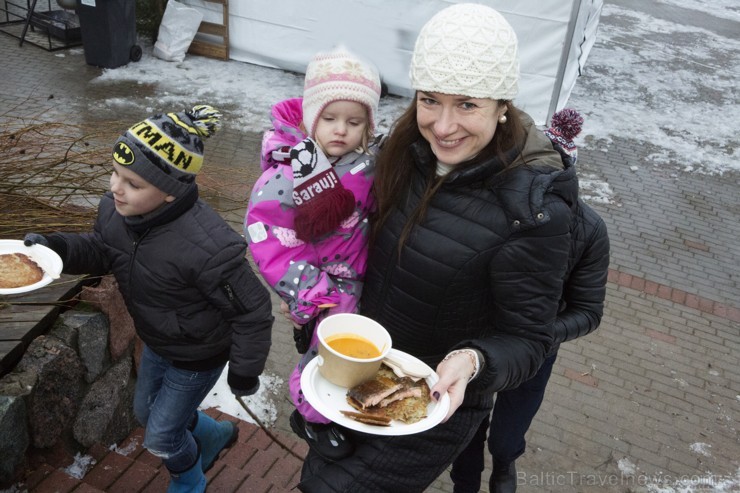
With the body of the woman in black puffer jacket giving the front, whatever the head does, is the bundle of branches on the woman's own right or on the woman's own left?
on the woman's own right

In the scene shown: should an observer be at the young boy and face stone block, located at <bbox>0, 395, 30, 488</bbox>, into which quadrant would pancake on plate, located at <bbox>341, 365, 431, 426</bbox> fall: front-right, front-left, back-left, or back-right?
back-left

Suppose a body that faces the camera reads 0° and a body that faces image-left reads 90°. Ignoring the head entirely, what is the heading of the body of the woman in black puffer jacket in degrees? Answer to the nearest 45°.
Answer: approximately 45°

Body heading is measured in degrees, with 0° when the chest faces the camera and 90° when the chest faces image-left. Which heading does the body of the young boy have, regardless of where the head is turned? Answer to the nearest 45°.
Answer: approximately 45°
